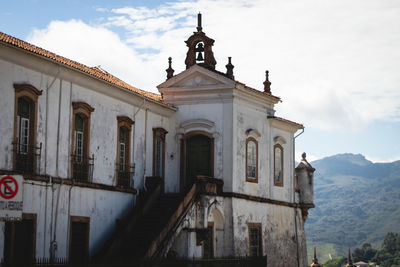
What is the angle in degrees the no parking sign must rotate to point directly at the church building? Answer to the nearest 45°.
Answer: approximately 180°

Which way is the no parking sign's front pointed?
toward the camera
